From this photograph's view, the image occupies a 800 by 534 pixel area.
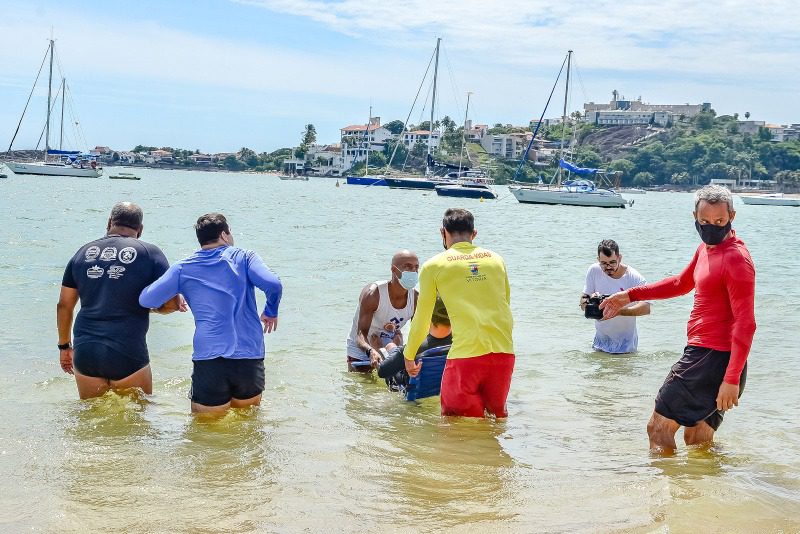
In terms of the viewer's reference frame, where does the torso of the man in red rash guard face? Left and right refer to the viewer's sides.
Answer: facing the viewer and to the left of the viewer

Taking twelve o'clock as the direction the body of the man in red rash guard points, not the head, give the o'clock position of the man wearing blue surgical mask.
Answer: The man wearing blue surgical mask is roughly at 3 o'clock from the man in red rash guard.

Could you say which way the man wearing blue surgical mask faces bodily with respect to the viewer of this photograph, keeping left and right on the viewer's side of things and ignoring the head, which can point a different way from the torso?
facing the viewer and to the right of the viewer

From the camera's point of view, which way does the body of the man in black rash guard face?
away from the camera

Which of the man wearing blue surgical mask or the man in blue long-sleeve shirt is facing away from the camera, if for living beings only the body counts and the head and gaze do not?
the man in blue long-sleeve shirt

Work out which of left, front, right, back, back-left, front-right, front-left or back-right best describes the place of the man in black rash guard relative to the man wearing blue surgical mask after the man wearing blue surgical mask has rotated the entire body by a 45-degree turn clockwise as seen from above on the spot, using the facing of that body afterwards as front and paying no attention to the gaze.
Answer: front-right

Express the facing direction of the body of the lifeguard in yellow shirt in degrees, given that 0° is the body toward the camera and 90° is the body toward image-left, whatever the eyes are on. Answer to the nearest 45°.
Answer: approximately 180°

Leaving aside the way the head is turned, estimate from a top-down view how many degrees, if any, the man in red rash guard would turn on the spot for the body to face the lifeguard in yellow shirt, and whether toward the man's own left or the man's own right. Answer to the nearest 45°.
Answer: approximately 45° to the man's own right

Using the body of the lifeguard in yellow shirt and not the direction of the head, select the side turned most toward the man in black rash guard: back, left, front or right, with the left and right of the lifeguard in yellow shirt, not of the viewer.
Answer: left

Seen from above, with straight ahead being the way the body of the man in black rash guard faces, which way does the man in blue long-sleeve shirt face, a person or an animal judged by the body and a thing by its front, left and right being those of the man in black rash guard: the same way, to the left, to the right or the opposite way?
the same way

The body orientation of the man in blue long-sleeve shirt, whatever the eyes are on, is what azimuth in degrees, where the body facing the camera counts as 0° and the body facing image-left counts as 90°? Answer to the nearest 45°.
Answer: approximately 180°

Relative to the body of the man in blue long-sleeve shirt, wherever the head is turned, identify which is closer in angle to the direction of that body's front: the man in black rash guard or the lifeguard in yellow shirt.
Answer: the man in black rash guard

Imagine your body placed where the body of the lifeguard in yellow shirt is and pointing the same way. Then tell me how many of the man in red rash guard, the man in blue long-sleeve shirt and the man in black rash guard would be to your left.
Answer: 2

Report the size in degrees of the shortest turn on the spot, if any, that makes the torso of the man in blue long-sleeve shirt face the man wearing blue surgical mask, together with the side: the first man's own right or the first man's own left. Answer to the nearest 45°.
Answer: approximately 45° to the first man's own right

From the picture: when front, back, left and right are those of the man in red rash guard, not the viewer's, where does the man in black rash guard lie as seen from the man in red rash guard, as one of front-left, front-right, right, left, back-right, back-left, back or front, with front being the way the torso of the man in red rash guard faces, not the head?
front-right

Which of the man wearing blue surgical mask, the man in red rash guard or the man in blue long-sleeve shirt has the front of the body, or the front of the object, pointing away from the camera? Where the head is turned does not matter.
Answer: the man in blue long-sleeve shirt

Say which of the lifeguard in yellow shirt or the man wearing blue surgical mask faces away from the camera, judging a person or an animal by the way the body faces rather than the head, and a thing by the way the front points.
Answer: the lifeguard in yellow shirt
